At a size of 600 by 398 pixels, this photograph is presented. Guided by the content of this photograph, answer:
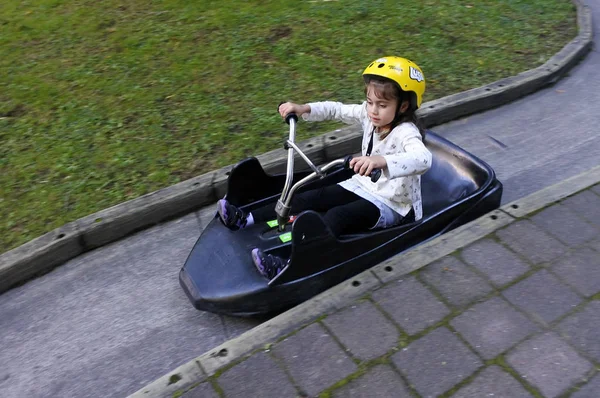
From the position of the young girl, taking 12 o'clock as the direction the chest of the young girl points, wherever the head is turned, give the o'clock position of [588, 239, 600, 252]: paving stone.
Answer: The paving stone is roughly at 8 o'clock from the young girl.

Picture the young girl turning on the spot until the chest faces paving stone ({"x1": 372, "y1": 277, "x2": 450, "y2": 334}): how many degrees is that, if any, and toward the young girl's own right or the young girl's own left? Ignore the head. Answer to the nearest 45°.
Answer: approximately 45° to the young girl's own left

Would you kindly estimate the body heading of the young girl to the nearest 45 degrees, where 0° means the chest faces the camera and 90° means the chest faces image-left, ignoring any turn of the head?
approximately 45°

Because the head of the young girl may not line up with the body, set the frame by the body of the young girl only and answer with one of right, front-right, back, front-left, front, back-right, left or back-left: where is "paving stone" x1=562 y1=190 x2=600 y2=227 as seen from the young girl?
back-left

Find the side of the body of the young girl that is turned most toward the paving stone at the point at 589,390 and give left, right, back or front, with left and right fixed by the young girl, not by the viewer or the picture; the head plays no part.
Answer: left

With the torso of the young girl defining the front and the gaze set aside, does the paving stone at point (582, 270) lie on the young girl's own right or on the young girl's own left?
on the young girl's own left

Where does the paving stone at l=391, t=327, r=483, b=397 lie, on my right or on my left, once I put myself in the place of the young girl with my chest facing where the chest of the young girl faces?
on my left
